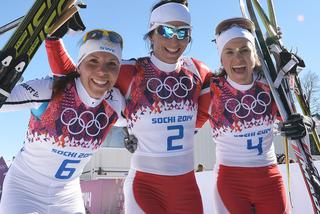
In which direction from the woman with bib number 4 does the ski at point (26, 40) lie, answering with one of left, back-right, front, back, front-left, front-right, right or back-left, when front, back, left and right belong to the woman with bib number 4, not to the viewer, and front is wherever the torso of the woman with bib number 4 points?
front-right

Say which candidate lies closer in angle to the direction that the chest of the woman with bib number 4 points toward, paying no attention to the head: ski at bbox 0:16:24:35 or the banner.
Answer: the ski

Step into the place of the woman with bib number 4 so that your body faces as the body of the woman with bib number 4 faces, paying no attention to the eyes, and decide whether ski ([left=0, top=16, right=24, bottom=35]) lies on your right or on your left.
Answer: on your right

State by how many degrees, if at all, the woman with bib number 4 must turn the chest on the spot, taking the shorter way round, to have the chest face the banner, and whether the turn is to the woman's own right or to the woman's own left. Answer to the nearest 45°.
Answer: approximately 135° to the woman's own right

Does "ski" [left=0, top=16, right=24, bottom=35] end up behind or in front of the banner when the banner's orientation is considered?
in front

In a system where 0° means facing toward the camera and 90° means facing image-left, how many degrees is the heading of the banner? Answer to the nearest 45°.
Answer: approximately 0°

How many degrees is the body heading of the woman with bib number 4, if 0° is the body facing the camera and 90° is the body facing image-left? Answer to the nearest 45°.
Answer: approximately 0°
